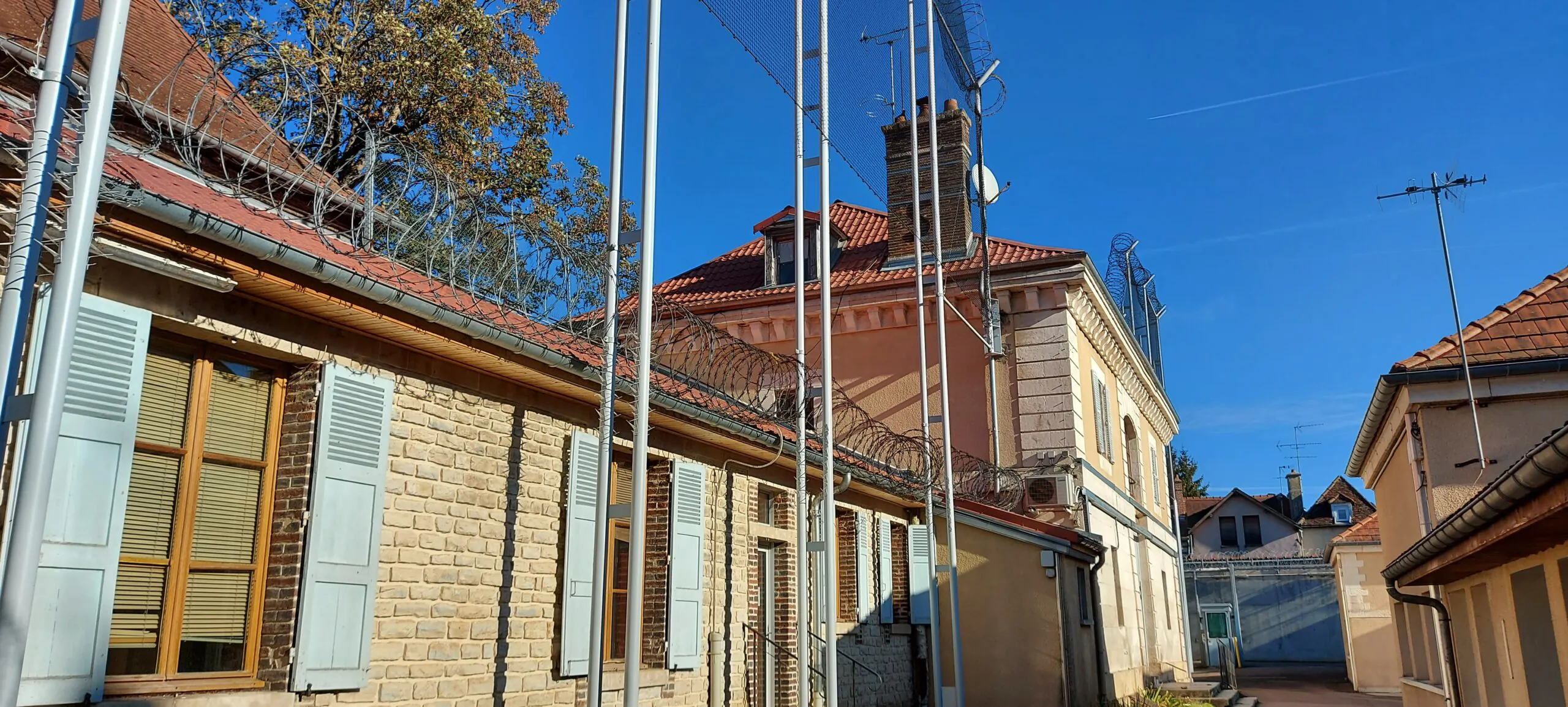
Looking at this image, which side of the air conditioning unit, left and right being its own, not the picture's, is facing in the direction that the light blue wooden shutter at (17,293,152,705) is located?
front

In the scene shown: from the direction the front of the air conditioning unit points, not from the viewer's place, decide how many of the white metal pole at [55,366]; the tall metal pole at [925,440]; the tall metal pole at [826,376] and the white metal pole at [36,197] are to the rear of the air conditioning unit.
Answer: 0

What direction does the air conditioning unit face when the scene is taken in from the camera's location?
facing the viewer

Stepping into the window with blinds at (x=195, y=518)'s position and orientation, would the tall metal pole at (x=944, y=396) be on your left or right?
on your left

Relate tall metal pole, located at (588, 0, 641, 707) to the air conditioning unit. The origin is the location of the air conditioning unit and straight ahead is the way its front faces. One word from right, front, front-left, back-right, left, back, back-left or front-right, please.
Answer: front

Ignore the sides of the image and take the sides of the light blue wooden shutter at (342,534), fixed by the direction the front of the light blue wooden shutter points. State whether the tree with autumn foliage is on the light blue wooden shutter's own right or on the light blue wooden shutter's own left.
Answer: on the light blue wooden shutter's own left

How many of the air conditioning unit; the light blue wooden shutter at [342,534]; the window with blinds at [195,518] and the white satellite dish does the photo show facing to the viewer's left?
0

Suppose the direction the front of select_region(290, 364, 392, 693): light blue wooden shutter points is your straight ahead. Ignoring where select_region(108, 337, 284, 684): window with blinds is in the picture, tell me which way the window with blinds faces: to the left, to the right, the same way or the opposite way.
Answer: the same way

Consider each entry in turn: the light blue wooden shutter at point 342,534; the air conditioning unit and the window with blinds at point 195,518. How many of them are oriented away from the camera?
0

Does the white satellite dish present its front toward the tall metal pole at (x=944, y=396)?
no

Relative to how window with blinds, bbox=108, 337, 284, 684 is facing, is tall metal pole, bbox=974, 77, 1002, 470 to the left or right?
on its left

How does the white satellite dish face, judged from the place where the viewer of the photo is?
facing the viewer and to the right of the viewer

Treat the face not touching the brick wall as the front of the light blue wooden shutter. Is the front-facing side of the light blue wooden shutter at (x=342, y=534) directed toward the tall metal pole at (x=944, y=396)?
no

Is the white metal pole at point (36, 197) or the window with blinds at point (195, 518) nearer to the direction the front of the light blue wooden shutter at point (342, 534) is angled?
the white metal pole

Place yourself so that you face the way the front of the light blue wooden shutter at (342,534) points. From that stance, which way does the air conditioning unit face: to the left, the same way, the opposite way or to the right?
to the right

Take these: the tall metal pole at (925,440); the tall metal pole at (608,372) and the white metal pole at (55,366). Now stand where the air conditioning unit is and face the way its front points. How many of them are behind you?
0

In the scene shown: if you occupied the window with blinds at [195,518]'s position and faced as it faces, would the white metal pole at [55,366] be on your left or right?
on your right

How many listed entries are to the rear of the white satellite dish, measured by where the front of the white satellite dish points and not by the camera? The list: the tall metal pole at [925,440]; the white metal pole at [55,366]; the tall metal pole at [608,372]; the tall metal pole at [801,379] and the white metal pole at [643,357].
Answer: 0

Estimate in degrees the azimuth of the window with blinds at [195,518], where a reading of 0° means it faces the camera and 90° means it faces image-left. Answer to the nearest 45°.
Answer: approximately 315°

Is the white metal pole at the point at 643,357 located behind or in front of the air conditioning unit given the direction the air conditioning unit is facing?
in front
